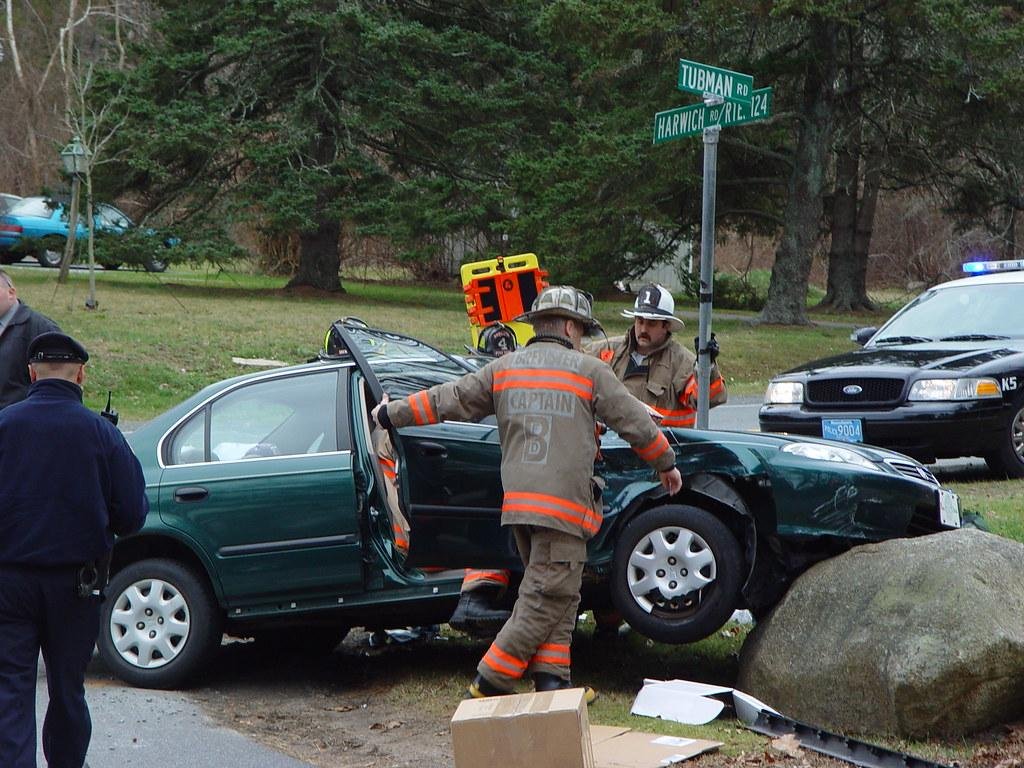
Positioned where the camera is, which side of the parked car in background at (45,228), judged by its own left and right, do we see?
right

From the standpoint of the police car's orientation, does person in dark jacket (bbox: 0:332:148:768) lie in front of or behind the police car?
in front

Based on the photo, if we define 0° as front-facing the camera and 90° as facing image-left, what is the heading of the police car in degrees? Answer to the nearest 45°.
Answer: approximately 45°

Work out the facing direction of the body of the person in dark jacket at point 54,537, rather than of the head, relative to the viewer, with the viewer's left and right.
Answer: facing away from the viewer

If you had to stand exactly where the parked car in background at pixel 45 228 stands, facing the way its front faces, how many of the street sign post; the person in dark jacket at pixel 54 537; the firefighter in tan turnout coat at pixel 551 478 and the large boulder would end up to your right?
4

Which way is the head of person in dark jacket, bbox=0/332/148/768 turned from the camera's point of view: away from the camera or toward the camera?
away from the camera

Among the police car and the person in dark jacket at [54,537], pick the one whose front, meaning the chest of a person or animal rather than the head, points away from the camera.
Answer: the person in dark jacket

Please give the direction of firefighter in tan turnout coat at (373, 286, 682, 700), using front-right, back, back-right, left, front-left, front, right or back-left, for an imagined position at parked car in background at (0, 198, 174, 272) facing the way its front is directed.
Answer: right

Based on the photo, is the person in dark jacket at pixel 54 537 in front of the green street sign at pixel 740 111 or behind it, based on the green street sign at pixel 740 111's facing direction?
in front
